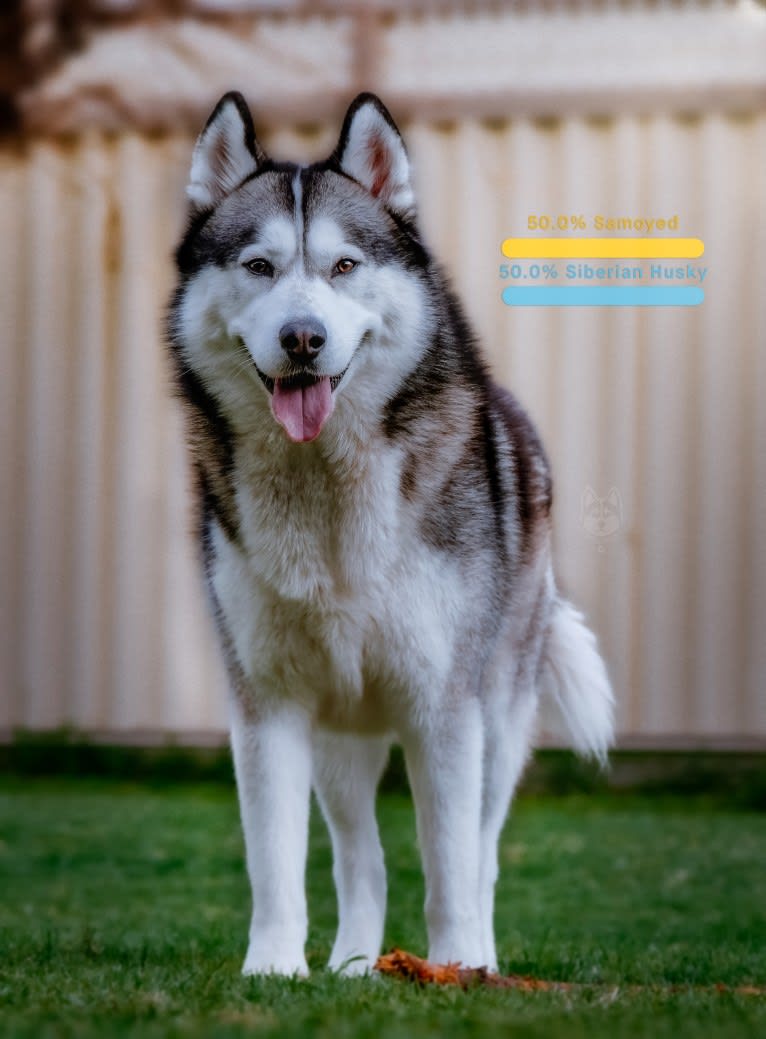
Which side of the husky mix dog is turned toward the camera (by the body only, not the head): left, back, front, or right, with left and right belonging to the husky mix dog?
front
